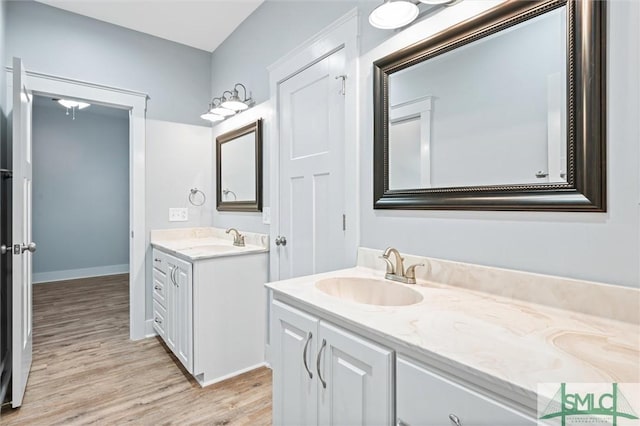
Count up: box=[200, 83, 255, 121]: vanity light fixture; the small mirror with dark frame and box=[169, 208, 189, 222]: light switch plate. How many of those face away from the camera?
0

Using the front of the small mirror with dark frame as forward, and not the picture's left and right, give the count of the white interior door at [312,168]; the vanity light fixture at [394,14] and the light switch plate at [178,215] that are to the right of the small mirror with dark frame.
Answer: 1

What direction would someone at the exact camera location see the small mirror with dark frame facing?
facing the viewer and to the left of the viewer

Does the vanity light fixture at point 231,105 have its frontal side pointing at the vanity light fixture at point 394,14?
no

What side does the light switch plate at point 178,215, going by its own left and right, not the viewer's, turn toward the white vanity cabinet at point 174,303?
front

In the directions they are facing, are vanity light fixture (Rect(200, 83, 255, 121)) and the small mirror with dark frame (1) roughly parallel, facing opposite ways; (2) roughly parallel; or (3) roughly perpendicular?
roughly parallel

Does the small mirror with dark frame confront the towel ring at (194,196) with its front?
no

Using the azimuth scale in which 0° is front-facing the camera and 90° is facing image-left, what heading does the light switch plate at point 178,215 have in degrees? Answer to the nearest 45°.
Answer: approximately 0°

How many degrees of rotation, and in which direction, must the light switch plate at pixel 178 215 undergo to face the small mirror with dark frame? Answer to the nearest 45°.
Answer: approximately 45° to its left

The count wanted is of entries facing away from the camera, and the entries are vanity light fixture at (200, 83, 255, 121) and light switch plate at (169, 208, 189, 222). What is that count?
0

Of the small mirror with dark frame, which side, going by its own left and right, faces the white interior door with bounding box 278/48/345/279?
left

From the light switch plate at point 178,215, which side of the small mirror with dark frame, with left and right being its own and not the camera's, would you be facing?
right
